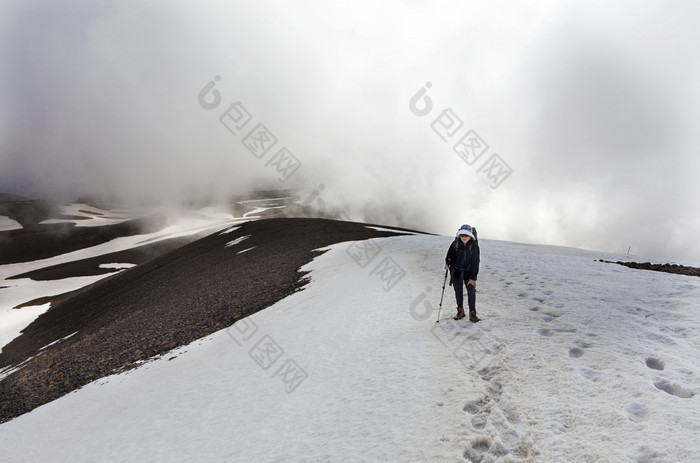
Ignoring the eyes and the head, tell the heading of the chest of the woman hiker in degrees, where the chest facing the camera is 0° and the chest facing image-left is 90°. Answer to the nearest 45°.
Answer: approximately 0°
